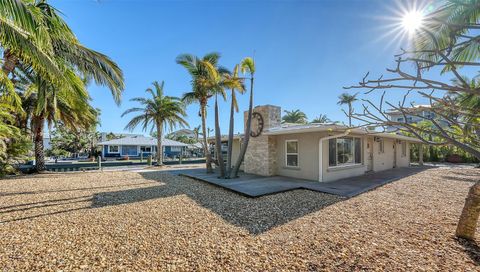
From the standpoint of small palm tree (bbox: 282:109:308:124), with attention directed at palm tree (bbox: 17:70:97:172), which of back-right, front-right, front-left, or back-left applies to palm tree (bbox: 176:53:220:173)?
front-left

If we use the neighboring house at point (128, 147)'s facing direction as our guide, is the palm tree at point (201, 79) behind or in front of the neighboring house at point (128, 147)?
in front

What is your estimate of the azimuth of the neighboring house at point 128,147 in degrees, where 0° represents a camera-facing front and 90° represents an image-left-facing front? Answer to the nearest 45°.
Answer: approximately 0°

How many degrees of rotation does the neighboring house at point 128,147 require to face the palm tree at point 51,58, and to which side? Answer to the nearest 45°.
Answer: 0° — it already faces it

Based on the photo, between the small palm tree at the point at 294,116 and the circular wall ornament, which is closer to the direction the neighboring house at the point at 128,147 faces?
the circular wall ornament

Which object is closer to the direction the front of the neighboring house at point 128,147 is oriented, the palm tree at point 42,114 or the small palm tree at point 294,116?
the palm tree

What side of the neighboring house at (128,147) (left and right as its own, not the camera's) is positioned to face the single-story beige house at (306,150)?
front

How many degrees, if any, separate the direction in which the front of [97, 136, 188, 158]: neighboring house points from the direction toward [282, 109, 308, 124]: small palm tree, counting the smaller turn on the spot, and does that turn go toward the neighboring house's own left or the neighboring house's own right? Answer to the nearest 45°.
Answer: approximately 90° to the neighboring house's own left

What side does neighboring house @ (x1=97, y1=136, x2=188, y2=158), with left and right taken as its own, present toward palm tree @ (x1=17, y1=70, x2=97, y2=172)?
front

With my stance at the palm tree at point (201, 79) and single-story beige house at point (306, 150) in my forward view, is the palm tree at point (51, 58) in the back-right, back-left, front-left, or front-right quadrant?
back-right

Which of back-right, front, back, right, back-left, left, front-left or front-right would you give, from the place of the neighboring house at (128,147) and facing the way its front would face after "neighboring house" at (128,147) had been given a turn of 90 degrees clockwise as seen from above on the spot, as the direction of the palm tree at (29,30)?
left

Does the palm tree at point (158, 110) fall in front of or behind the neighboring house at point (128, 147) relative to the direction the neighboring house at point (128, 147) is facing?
in front
